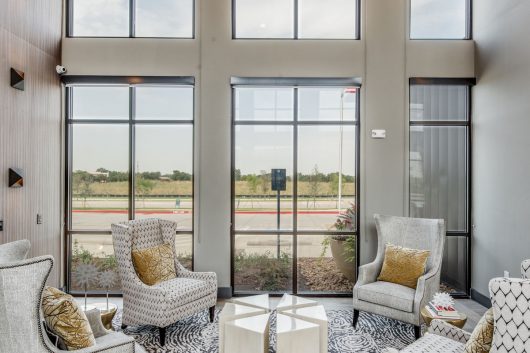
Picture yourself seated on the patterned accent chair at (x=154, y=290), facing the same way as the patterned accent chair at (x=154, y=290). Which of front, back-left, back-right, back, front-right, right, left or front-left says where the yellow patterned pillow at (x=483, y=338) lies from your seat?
front

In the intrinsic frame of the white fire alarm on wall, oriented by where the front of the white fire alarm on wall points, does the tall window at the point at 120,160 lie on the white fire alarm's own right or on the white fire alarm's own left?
on the white fire alarm's own right

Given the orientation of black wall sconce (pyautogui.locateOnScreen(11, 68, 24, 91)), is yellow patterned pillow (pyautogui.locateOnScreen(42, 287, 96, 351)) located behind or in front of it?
in front

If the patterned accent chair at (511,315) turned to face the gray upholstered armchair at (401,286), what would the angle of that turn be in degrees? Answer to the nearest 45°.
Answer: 0° — it already faces it

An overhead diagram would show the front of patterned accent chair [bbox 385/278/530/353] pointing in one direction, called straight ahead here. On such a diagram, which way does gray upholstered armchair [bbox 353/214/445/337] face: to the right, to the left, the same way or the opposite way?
to the left

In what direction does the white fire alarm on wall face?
toward the camera

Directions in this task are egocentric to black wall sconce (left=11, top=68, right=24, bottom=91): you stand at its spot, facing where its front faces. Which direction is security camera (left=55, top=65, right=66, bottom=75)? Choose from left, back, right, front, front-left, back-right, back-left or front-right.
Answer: left

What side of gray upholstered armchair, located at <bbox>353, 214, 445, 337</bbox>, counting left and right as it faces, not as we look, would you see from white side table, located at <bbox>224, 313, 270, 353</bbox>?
front

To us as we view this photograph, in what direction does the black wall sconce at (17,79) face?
facing the viewer and to the right of the viewer

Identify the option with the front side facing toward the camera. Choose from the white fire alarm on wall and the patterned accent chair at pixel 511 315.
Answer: the white fire alarm on wall

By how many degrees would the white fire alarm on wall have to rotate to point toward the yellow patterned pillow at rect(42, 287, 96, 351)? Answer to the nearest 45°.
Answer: approximately 45° to its right

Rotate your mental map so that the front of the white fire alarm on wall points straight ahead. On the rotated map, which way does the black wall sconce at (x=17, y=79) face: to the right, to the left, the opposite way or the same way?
to the left

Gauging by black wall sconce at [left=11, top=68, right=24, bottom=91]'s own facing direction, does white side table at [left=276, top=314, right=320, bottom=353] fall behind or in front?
in front

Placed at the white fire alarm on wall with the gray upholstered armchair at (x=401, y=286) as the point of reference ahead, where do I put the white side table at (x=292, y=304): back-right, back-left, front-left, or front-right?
front-right

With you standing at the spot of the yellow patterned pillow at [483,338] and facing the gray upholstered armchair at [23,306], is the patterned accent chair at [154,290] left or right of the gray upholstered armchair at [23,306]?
right

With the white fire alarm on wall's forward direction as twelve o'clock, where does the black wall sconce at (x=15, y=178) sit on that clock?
The black wall sconce is roughly at 2 o'clock from the white fire alarm on wall.

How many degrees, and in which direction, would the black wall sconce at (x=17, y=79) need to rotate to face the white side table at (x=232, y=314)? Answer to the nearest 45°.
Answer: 0° — it already faces it
